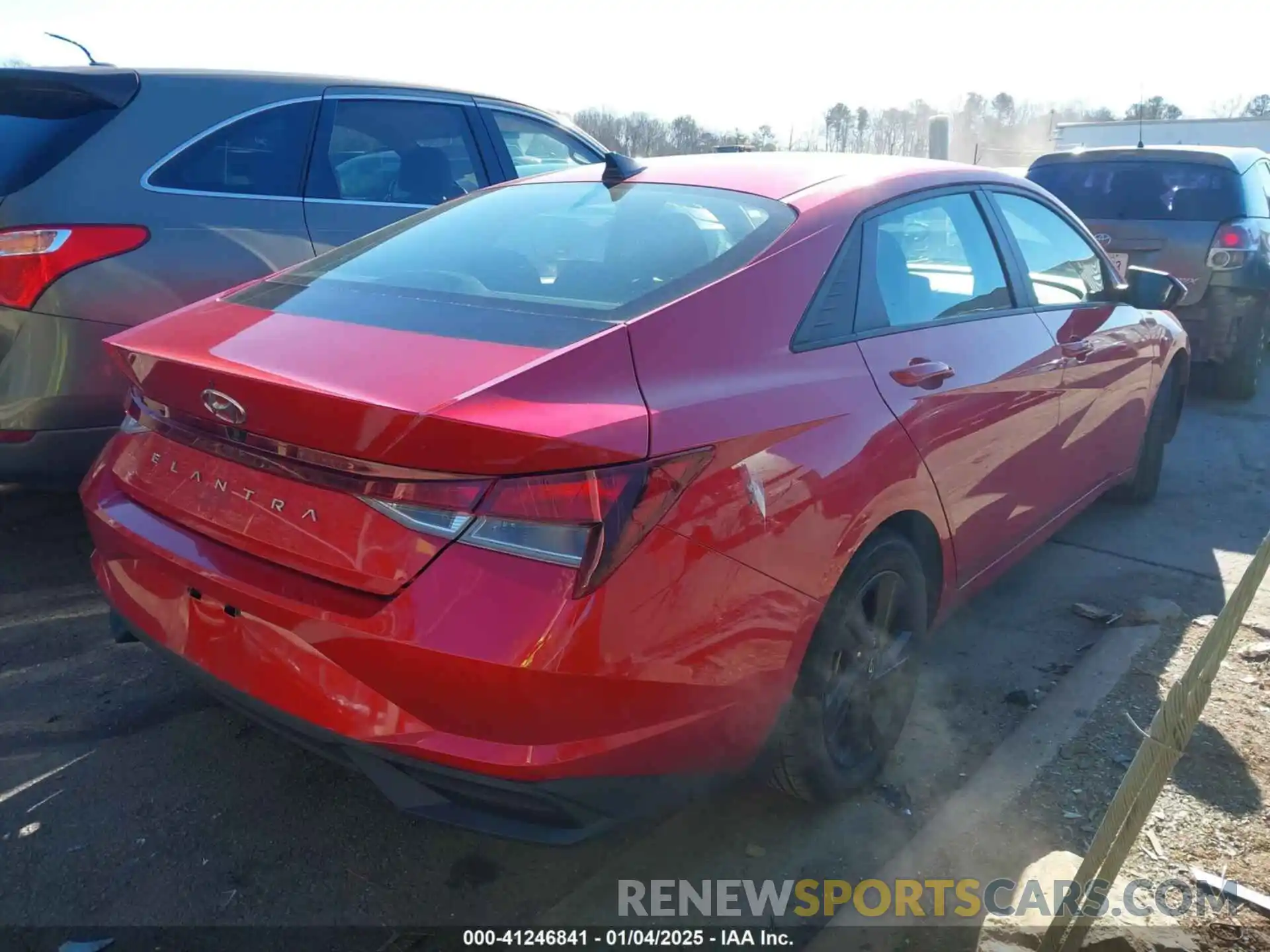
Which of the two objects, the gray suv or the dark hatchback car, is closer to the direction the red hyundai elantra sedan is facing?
the dark hatchback car

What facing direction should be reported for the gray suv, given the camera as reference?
facing away from the viewer and to the right of the viewer

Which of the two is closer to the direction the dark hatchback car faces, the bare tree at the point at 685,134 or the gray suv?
the bare tree

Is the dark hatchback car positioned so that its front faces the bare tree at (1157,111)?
yes

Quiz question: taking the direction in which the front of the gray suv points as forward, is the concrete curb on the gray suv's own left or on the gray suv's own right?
on the gray suv's own right

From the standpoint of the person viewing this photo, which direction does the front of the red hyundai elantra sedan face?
facing away from the viewer and to the right of the viewer

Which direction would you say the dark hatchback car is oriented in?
away from the camera

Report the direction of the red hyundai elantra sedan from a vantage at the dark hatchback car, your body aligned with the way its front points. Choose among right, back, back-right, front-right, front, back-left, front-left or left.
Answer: back

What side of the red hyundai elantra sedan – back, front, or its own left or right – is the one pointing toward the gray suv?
left

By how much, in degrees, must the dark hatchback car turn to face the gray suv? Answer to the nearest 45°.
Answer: approximately 135° to its left

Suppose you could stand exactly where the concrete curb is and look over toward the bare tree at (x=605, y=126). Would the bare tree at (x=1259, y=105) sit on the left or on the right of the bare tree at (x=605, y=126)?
right

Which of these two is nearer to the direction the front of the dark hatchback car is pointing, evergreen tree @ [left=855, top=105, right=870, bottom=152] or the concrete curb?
the evergreen tree
